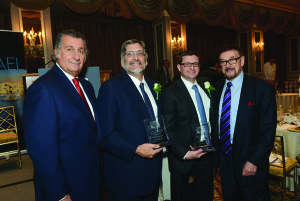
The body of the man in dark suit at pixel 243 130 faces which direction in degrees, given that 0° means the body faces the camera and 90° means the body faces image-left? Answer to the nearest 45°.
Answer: approximately 45°

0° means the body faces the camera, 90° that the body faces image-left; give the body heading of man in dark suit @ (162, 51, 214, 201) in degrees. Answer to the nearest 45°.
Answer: approximately 315°

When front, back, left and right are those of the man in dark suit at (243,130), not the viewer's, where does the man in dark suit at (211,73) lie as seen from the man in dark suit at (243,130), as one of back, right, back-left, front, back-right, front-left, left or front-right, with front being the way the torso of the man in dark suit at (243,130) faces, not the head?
back-right

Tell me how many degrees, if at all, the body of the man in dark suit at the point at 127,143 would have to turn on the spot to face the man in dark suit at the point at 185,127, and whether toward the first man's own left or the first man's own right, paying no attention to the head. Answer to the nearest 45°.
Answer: approximately 90° to the first man's own left
